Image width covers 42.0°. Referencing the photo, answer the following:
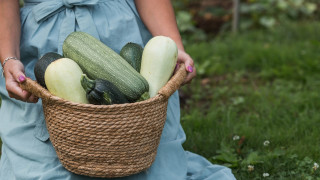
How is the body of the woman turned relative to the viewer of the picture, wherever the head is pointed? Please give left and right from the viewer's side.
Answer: facing the viewer
